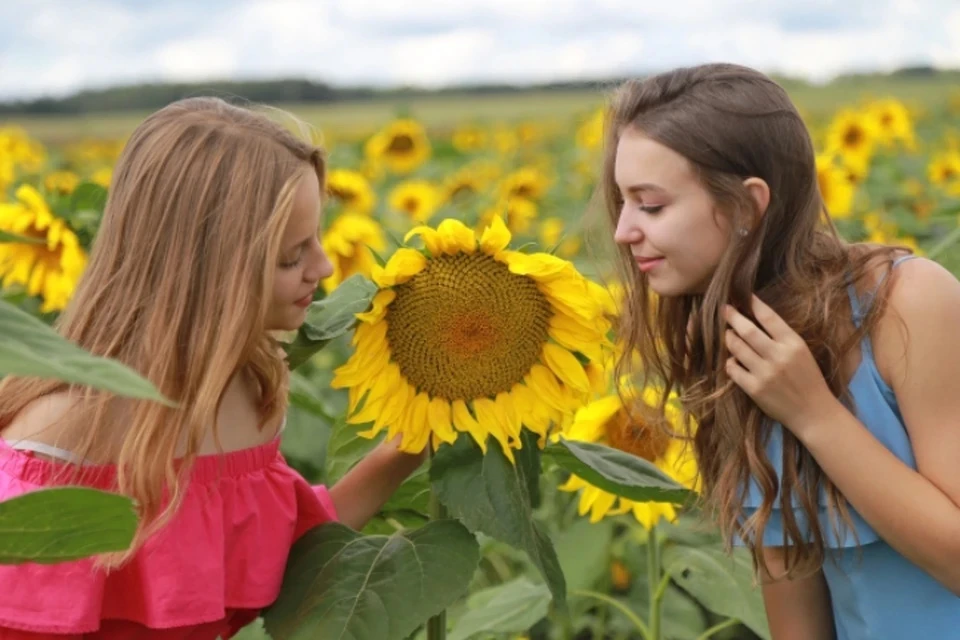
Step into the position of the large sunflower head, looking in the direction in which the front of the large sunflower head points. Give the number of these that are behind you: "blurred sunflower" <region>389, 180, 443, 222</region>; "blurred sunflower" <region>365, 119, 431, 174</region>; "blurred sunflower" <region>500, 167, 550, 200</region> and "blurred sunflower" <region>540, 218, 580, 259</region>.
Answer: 4

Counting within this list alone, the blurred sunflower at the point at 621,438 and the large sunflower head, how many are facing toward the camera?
2

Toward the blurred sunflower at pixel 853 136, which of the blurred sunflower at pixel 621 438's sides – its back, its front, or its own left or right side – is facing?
back

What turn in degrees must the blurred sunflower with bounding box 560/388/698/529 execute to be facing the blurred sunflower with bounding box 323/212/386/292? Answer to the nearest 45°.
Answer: approximately 135° to its right

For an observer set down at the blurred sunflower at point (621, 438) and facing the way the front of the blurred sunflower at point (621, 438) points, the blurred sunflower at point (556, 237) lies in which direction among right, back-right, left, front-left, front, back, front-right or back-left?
back

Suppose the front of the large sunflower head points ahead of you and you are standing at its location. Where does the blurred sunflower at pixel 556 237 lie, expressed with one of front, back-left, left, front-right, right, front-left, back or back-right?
back

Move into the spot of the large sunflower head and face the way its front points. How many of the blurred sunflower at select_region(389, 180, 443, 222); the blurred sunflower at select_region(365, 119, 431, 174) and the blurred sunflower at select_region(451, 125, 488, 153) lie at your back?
3

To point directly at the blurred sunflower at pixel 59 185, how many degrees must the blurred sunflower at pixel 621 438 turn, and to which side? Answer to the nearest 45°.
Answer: approximately 90° to its right

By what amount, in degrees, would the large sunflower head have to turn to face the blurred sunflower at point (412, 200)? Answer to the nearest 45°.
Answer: approximately 180°
